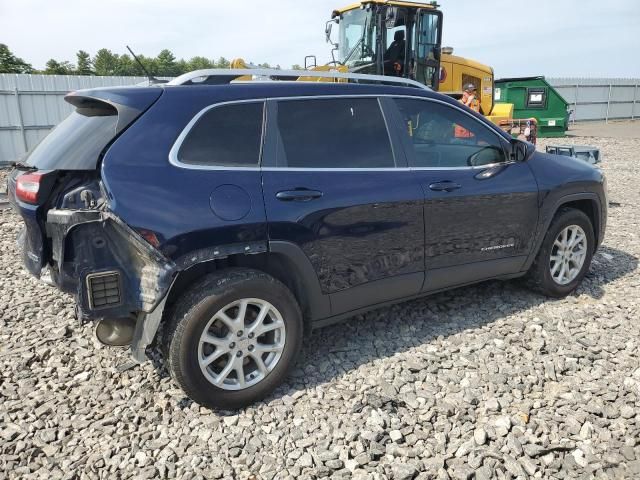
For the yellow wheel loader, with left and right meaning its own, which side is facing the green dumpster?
back

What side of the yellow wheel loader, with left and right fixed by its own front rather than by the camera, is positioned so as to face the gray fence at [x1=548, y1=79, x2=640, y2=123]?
back

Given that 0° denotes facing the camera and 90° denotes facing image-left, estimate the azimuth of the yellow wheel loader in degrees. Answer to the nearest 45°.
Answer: approximately 45°

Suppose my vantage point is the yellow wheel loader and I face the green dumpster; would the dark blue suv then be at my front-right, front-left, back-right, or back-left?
back-right

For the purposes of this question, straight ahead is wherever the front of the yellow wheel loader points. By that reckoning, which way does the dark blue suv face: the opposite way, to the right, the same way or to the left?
the opposite way

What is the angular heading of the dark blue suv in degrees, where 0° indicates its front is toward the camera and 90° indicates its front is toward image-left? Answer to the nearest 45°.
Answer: approximately 225°

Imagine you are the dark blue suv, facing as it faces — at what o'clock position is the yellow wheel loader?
The yellow wheel loader is roughly at 11 o'clock from the dark blue suv.

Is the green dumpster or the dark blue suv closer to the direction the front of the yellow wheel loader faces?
the dark blue suv

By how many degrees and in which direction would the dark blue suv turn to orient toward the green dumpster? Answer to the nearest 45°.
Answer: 0° — it already faces it
